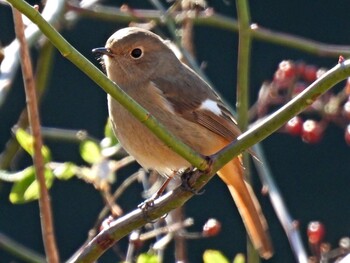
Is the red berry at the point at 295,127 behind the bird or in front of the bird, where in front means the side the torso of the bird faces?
behind

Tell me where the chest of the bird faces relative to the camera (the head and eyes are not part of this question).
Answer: to the viewer's left

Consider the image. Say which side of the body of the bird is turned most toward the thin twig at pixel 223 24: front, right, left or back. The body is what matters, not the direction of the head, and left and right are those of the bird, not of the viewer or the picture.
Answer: back

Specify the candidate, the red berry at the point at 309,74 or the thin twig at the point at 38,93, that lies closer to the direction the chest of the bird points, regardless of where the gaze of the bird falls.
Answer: the thin twig

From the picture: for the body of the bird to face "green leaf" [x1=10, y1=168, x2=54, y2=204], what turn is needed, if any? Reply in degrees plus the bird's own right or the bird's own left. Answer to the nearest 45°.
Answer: approximately 45° to the bird's own right

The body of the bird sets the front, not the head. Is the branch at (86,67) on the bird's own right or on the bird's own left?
on the bird's own left

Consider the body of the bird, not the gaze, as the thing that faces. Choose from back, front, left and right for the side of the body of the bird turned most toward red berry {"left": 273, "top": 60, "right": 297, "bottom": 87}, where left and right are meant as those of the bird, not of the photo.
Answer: back

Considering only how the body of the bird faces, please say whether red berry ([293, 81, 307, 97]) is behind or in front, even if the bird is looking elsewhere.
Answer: behind

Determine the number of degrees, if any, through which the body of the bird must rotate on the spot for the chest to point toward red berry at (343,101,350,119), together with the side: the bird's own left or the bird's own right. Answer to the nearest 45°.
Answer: approximately 180°

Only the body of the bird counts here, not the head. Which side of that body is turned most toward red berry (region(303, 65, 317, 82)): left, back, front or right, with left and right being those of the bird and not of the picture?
back

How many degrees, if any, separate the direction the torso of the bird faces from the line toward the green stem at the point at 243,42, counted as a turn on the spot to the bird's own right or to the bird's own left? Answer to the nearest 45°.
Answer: approximately 135° to the bird's own left

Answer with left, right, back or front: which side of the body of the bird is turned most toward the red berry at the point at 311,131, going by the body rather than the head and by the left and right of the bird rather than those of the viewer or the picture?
back
